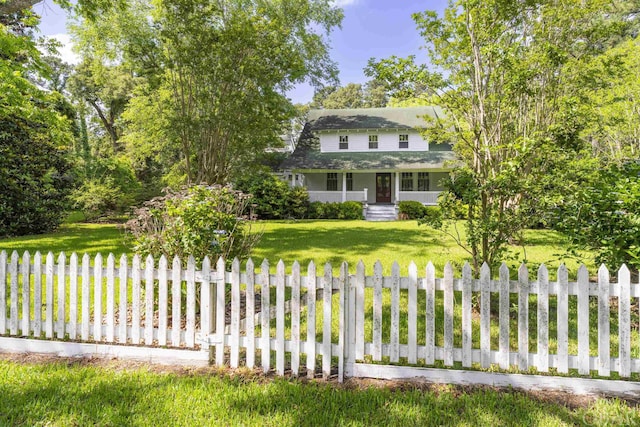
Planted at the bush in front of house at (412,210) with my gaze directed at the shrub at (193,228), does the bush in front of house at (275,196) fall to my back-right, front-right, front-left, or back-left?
front-right

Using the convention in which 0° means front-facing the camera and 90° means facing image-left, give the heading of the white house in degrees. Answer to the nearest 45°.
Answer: approximately 0°

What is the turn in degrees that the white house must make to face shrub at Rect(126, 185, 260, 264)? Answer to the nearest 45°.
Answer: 0° — it already faces it

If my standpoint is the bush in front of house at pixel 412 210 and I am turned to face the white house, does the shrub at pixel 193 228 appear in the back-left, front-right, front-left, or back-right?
back-left

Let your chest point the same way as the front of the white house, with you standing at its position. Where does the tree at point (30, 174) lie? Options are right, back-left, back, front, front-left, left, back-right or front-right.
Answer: front-right

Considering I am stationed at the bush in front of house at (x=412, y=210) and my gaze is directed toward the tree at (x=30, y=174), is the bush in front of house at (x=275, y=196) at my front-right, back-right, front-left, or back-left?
front-right

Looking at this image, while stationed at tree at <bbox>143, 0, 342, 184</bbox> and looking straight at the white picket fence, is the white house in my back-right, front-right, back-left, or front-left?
back-left

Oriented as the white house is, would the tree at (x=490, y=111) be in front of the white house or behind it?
in front

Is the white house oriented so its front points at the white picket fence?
yes

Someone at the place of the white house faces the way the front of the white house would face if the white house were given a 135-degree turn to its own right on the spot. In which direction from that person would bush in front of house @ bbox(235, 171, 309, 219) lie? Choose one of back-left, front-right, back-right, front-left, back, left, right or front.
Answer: left

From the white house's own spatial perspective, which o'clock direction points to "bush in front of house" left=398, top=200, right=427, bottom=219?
The bush in front of house is roughly at 11 o'clock from the white house.

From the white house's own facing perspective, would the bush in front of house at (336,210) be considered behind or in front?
in front
